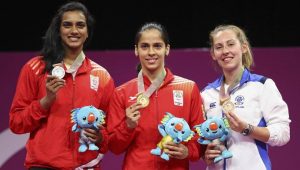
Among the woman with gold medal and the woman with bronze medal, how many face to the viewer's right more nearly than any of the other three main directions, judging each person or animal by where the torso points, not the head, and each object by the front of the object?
0

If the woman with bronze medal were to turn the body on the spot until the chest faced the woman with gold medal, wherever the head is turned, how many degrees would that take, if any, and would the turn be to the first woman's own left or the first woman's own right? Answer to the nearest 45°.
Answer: approximately 45° to the first woman's own right

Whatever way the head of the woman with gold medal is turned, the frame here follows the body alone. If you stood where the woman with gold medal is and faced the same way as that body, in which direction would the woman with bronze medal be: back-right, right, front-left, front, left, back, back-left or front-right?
left
